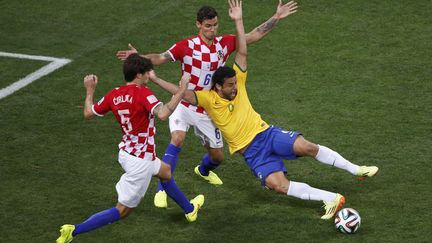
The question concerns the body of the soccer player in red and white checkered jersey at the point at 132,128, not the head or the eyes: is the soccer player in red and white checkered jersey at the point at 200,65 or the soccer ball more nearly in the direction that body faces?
the soccer player in red and white checkered jersey

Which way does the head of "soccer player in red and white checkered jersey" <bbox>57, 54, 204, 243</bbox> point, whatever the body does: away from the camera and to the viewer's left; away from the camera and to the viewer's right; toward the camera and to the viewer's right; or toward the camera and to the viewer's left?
away from the camera and to the viewer's right

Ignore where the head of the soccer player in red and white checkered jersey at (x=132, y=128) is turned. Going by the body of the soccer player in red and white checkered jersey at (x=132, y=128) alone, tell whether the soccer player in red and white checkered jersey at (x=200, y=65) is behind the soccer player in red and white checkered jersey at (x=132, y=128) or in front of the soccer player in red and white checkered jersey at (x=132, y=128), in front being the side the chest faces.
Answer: in front

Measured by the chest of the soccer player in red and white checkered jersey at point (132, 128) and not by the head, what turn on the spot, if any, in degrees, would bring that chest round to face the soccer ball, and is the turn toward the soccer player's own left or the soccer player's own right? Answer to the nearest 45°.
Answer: approximately 45° to the soccer player's own right

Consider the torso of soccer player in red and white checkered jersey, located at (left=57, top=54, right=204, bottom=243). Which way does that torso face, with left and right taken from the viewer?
facing away from the viewer and to the right of the viewer

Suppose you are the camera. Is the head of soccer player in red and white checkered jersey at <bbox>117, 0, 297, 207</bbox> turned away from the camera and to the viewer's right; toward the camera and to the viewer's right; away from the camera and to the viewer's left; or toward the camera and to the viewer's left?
toward the camera and to the viewer's right
